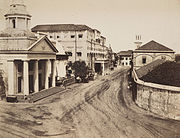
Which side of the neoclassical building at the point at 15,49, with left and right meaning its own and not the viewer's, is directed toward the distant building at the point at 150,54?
left

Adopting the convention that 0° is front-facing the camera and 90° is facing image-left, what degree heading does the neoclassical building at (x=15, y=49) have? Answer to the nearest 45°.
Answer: approximately 315°
